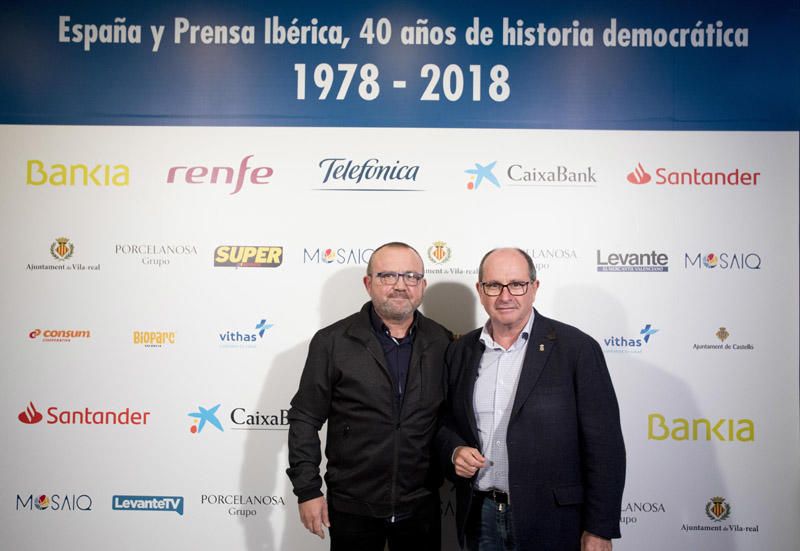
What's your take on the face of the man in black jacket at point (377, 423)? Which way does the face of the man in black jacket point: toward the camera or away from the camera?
toward the camera

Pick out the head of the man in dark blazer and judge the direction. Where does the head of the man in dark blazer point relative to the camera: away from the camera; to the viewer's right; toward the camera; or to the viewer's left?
toward the camera

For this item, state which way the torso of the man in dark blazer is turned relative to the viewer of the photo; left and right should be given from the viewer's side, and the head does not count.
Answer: facing the viewer and to the left of the viewer
